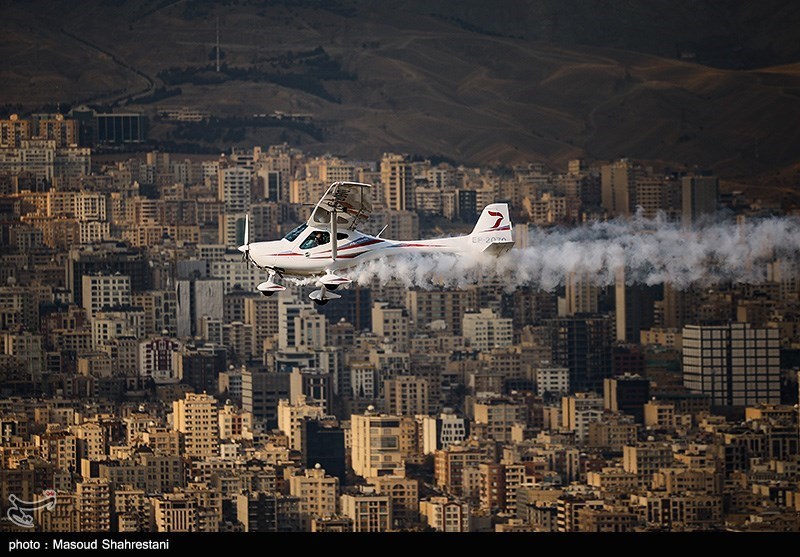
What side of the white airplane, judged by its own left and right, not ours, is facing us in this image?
left
